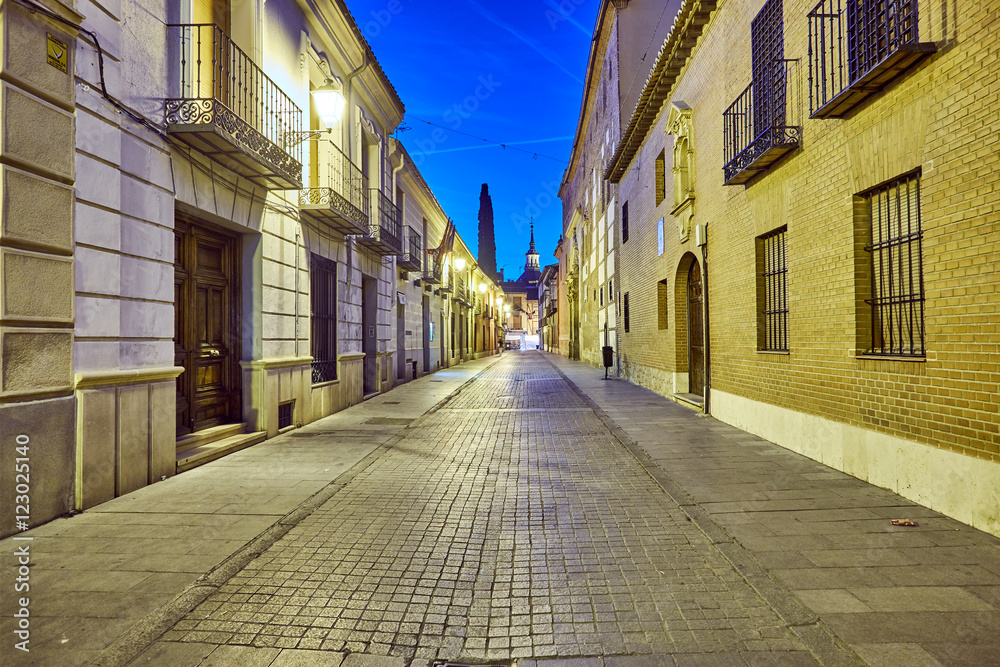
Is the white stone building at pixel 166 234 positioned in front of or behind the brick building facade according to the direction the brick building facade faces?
in front

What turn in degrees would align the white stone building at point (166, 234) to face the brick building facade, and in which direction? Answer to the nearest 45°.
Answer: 0° — it already faces it

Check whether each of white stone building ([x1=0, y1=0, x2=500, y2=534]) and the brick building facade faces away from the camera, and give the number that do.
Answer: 0

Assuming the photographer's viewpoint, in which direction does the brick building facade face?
facing the viewer and to the left of the viewer

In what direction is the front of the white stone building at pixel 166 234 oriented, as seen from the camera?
facing the viewer and to the right of the viewer
